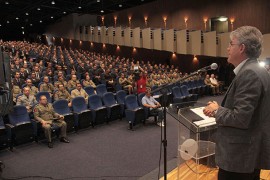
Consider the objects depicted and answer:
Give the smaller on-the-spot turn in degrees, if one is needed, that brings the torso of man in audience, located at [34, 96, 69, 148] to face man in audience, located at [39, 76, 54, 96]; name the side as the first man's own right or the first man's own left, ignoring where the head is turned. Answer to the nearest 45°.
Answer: approximately 135° to the first man's own left

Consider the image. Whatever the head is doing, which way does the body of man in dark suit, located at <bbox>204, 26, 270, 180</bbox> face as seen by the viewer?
to the viewer's left

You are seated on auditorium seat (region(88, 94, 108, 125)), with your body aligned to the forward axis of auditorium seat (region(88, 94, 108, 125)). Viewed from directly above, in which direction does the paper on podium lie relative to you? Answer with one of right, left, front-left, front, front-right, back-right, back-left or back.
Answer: front-right

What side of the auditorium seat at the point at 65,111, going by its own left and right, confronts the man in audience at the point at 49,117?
right

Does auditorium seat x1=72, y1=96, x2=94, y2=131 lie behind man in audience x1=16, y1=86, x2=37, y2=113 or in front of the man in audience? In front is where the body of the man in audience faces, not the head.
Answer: in front

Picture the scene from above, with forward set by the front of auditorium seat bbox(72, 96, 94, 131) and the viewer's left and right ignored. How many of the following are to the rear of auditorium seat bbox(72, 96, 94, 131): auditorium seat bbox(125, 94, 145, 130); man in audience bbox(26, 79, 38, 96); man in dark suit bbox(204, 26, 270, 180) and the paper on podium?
1

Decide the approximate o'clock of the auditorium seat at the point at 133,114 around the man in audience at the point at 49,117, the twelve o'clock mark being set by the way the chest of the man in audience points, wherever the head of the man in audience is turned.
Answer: The auditorium seat is roughly at 10 o'clock from the man in audience.

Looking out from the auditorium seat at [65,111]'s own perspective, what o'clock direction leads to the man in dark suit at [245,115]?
The man in dark suit is roughly at 1 o'clock from the auditorium seat.

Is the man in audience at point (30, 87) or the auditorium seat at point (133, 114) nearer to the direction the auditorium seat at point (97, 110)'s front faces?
the auditorium seat

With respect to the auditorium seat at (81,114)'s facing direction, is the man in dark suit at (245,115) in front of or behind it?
in front

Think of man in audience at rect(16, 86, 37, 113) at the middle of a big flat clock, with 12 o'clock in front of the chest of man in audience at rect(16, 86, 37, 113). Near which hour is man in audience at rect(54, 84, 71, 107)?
man in audience at rect(54, 84, 71, 107) is roughly at 9 o'clock from man in audience at rect(16, 86, 37, 113).

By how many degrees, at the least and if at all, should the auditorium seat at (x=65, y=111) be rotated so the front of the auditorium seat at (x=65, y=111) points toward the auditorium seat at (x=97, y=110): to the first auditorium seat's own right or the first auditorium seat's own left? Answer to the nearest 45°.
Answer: approximately 90° to the first auditorium seat's own left

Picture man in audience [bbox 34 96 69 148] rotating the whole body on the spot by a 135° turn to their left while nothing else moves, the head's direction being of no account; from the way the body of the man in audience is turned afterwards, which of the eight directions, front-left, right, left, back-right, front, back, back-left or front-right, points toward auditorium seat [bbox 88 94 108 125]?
front-right

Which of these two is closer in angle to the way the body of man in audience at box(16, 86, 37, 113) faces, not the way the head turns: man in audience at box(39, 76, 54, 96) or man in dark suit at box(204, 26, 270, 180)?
the man in dark suit

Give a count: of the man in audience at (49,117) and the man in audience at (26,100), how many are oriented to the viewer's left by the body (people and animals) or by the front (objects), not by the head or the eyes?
0
